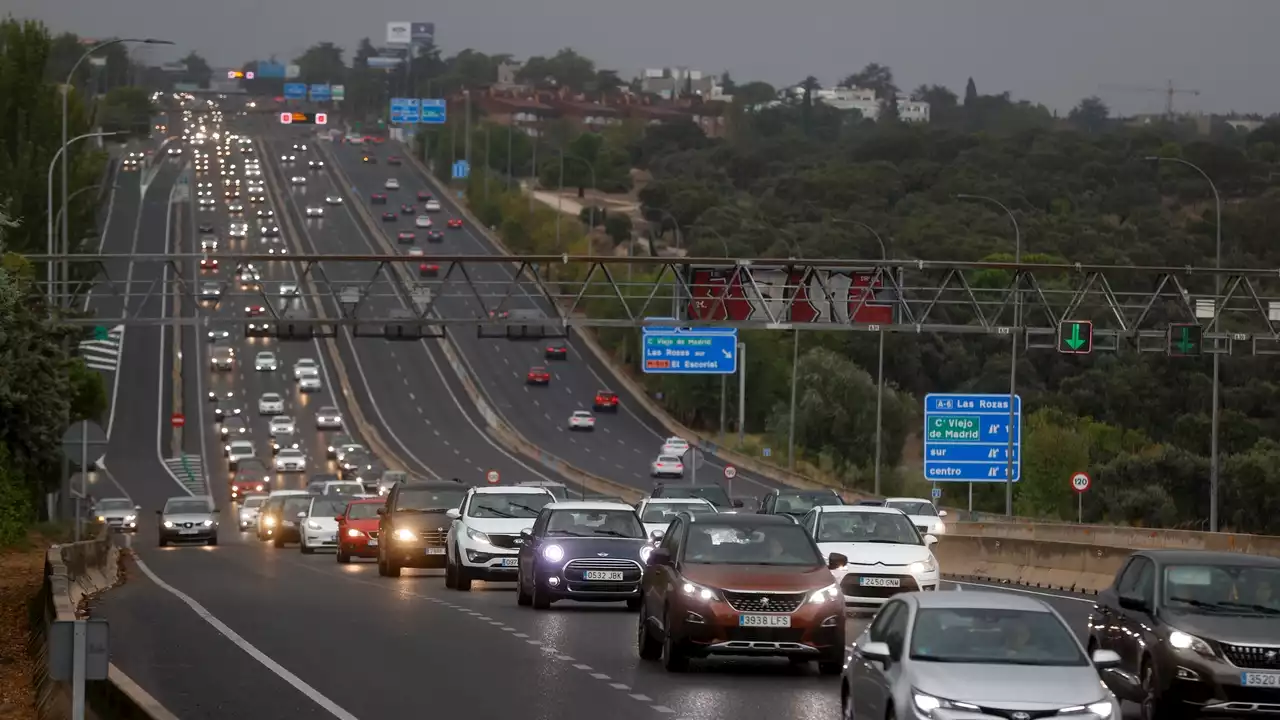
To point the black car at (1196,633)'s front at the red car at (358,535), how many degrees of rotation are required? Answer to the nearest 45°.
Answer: approximately 180°

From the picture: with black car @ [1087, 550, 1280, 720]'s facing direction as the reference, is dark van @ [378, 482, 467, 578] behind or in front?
behind

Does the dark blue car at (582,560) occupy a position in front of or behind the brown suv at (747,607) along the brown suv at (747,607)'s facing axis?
behind

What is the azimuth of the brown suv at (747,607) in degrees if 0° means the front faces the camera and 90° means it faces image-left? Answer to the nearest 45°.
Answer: approximately 0°

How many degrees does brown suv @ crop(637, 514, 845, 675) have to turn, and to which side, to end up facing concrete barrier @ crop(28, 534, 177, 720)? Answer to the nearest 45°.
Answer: approximately 90° to its right

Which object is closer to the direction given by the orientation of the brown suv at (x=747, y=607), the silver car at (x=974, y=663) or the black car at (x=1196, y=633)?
the silver car

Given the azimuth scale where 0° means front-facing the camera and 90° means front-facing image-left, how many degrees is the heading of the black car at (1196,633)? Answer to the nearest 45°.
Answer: approximately 315°

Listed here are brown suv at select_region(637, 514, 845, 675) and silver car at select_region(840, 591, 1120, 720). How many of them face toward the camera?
2
